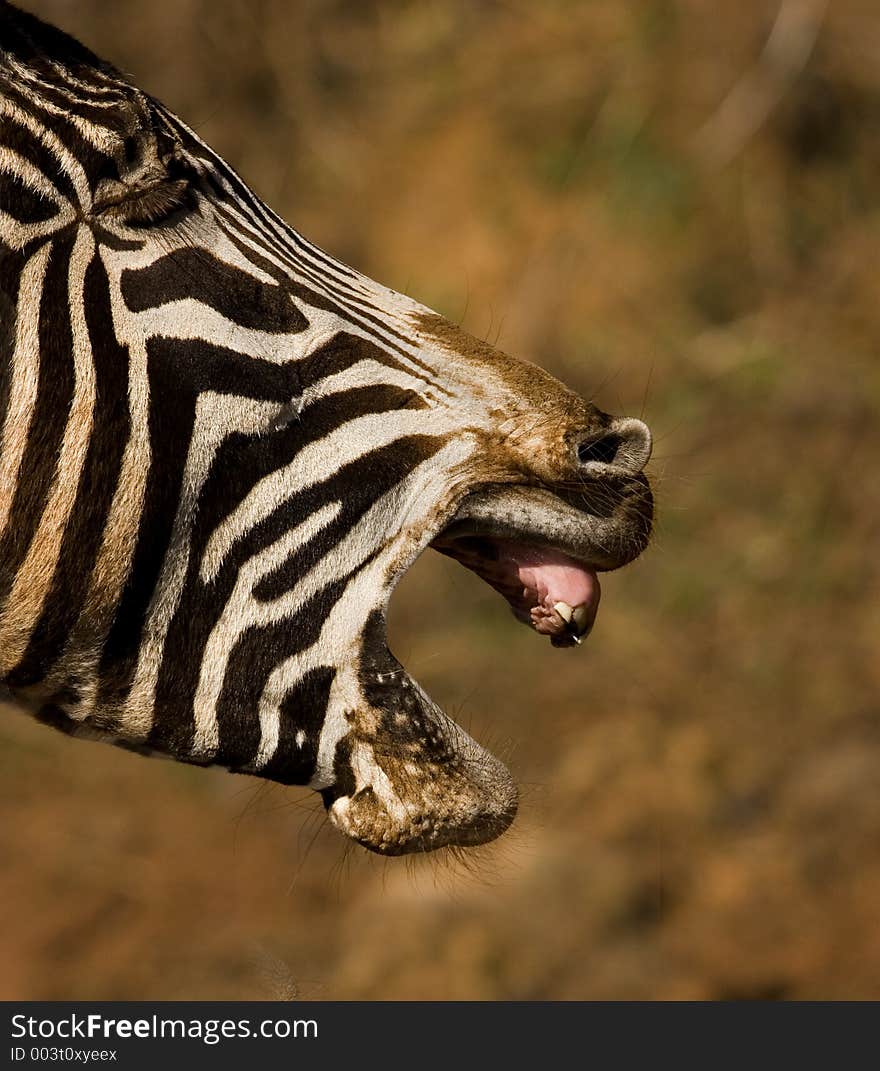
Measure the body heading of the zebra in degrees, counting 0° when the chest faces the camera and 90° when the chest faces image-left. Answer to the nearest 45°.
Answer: approximately 270°
